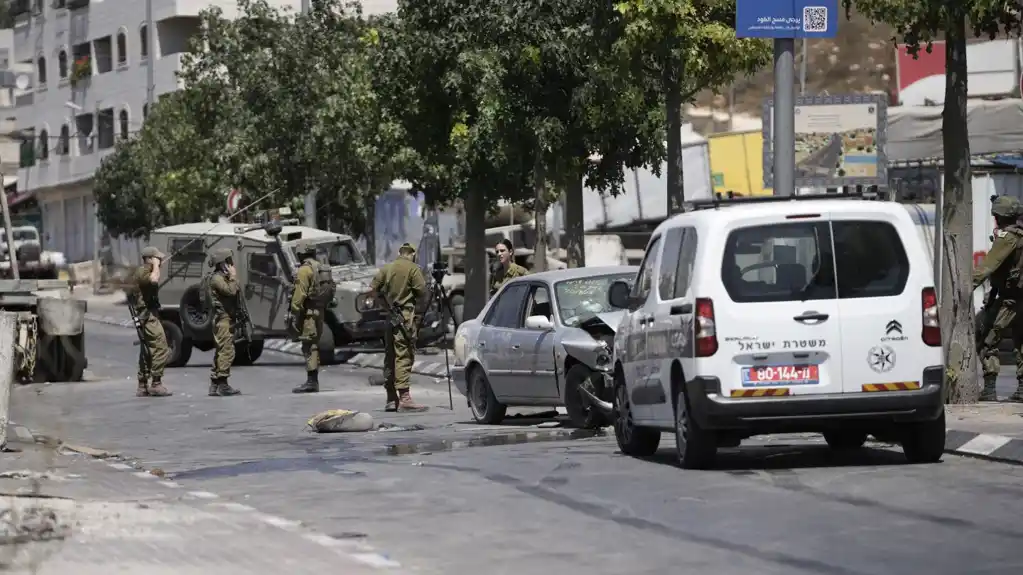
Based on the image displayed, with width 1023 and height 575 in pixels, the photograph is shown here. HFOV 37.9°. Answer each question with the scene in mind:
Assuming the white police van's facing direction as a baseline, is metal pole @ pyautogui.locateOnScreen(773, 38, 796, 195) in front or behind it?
in front

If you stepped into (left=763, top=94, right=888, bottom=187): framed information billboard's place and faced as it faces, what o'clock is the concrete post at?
The concrete post is roughly at 2 o'clock from the framed information billboard.

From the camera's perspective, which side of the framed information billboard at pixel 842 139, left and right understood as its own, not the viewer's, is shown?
front

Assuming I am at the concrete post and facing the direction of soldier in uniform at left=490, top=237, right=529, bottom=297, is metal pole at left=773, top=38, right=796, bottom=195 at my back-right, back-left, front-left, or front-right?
front-right

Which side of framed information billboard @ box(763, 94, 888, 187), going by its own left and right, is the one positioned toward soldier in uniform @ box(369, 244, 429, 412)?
right

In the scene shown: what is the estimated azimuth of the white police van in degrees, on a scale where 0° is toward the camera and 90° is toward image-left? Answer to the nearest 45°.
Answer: approximately 180°

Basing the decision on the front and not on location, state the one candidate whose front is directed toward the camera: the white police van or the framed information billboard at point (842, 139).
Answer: the framed information billboard

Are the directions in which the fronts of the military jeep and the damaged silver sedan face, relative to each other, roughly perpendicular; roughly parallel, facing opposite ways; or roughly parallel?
roughly parallel

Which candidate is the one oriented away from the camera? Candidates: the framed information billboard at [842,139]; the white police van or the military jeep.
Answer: the white police van

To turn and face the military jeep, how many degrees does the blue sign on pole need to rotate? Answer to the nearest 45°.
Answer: approximately 135° to its right

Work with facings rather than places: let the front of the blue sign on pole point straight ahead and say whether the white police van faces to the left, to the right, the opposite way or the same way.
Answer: the opposite way

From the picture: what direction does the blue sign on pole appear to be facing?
toward the camera

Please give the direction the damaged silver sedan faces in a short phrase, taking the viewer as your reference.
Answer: facing the viewer and to the right of the viewer

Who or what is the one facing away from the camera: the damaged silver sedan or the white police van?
the white police van
